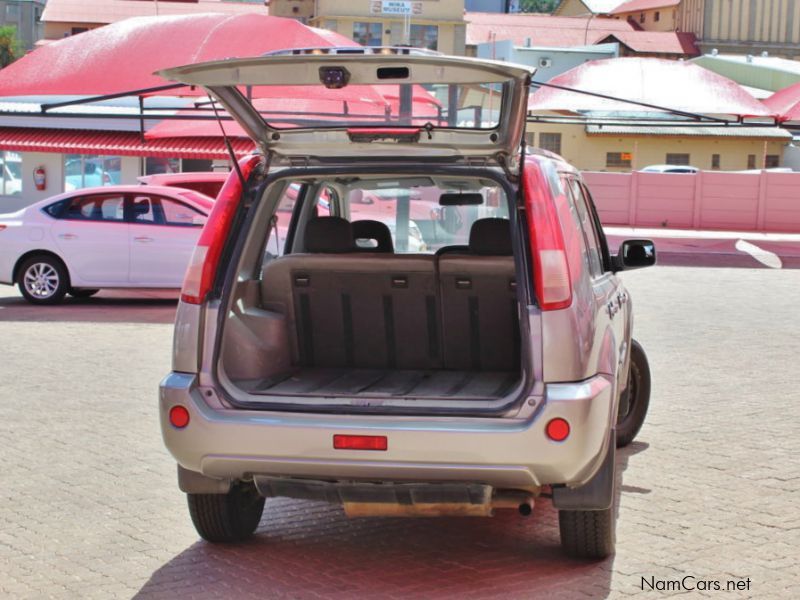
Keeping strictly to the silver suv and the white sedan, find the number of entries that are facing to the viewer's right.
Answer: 1

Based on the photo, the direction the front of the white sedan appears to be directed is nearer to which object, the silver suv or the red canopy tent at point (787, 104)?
the red canopy tent

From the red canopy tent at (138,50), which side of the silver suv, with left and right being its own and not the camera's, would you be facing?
front

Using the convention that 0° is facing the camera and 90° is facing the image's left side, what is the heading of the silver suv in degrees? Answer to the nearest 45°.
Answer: approximately 180°

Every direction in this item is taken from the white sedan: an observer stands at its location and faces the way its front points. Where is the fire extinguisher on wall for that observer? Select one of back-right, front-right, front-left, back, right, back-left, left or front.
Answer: left

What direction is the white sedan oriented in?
to the viewer's right

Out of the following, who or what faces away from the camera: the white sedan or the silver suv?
the silver suv

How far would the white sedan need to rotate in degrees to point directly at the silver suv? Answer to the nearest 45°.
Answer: approximately 90° to its right

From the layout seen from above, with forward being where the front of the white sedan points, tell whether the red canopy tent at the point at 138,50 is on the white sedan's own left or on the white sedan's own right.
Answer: on the white sedan's own left

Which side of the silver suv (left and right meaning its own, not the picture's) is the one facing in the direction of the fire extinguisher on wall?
front
